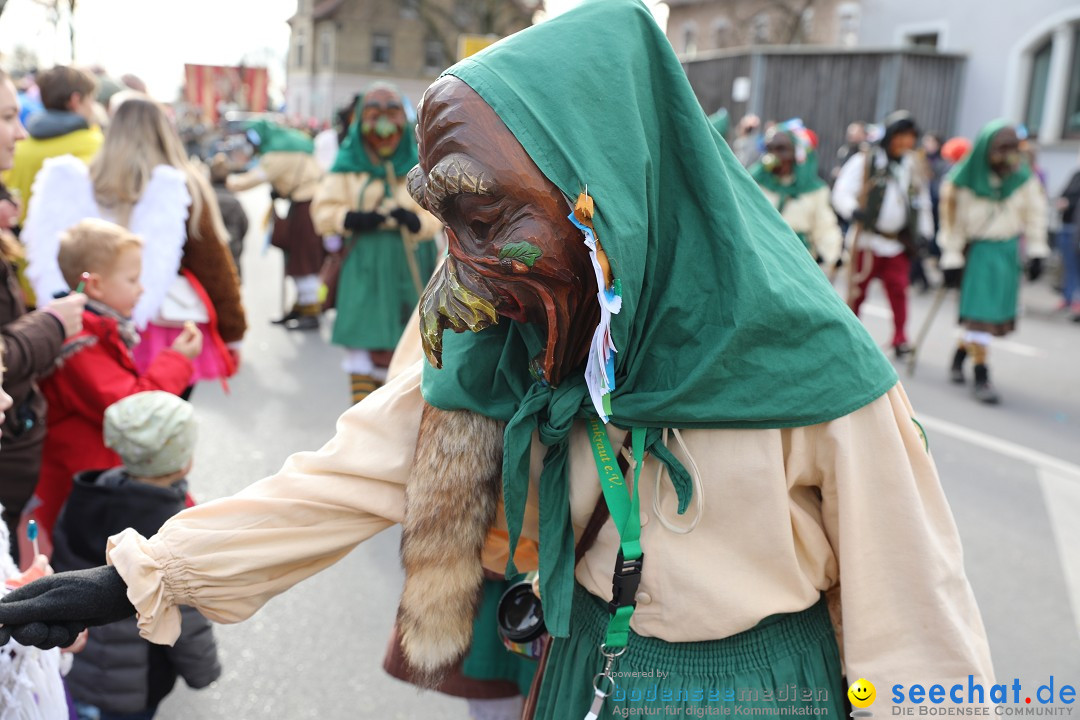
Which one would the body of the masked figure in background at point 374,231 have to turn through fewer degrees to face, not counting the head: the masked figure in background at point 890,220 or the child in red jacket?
the child in red jacket

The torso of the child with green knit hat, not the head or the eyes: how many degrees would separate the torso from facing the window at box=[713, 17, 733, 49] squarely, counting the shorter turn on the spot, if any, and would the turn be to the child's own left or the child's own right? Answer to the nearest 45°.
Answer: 0° — they already face it

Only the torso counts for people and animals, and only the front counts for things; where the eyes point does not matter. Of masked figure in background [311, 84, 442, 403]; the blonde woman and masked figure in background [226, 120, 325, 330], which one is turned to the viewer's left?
masked figure in background [226, 120, 325, 330]

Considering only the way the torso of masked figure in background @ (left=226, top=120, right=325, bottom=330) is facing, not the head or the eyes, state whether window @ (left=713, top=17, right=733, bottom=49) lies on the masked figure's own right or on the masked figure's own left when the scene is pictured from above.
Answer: on the masked figure's own right

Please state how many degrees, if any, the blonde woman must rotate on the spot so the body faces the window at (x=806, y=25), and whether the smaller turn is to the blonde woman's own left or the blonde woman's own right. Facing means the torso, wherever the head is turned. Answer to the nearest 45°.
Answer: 0° — they already face it

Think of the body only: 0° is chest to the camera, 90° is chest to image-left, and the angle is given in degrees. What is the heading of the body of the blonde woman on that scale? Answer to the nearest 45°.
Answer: approximately 225°

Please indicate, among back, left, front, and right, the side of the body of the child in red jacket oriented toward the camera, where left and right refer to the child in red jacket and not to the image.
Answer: right

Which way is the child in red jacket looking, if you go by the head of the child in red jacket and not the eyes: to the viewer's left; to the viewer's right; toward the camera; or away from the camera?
to the viewer's right

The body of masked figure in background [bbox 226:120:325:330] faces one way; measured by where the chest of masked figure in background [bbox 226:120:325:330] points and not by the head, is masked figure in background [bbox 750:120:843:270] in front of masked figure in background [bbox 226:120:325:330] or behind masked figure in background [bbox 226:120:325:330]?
behind
